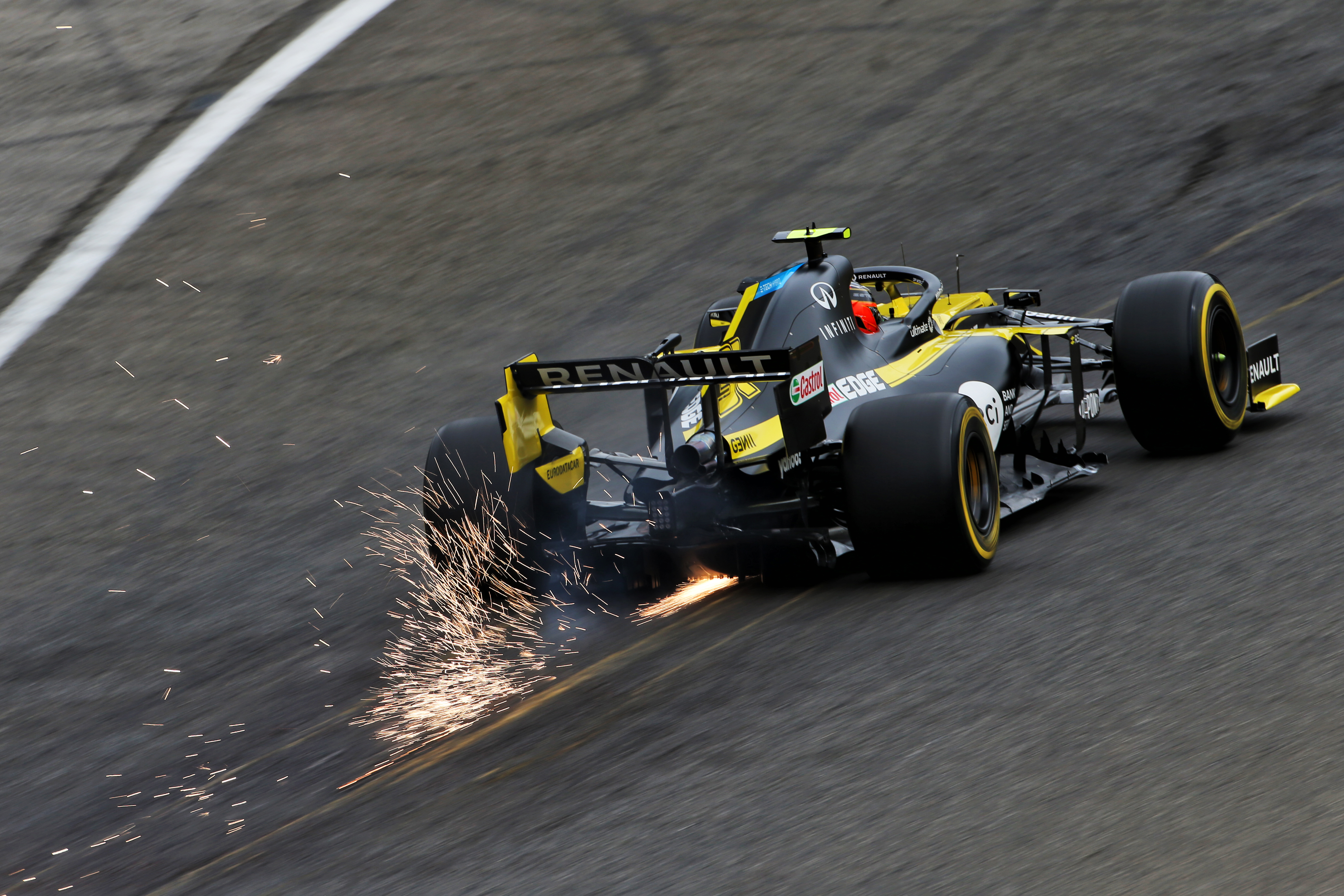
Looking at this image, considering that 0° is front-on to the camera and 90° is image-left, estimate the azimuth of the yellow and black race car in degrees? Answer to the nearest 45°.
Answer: approximately 225°
